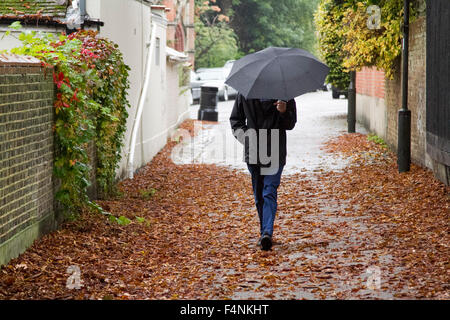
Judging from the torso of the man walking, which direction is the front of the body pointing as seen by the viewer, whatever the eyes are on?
toward the camera

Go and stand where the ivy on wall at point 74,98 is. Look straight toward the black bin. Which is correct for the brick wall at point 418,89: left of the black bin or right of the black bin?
right

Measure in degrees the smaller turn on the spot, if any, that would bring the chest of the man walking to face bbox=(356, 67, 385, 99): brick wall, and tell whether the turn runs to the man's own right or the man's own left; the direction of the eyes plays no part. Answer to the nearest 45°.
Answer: approximately 180°

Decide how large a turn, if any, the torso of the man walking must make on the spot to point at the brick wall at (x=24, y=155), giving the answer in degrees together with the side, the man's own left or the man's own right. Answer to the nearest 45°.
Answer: approximately 90° to the man's own right

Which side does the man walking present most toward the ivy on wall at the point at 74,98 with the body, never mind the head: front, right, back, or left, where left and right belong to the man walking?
right

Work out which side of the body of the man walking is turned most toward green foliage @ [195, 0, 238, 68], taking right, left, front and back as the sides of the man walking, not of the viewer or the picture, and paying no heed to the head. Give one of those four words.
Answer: back
